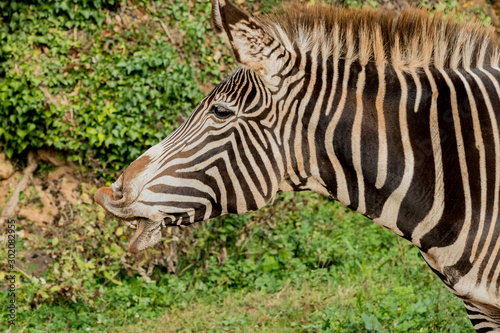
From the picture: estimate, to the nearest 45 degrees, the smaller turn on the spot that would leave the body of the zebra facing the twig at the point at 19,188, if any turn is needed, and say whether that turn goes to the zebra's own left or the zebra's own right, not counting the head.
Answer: approximately 45° to the zebra's own right

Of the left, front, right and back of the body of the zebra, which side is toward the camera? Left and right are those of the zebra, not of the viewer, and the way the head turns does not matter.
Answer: left
